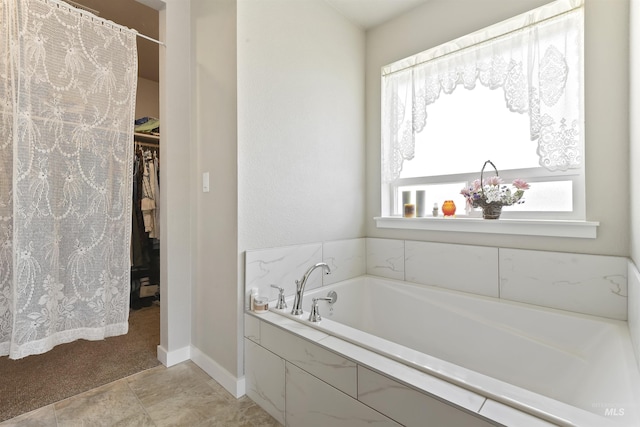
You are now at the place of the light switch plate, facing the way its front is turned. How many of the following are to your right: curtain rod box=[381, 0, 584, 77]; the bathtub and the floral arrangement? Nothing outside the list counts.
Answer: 0

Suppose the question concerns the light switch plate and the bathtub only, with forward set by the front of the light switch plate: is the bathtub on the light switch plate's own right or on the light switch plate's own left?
on the light switch plate's own left

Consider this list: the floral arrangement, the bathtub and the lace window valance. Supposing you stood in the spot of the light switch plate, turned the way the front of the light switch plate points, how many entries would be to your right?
0

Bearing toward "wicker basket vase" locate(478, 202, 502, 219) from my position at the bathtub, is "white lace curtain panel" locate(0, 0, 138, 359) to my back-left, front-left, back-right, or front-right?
back-left

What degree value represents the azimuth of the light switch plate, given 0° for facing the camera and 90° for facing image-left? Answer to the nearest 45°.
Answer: approximately 45°

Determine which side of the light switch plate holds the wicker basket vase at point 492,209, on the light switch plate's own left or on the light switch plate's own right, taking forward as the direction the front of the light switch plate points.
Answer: on the light switch plate's own left

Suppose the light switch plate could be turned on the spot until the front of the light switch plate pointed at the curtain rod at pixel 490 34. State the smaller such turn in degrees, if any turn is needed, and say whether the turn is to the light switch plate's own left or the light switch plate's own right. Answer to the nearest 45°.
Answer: approximately 135° to the light switch plate's own left

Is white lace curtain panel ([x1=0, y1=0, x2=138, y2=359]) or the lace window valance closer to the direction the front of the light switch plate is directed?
the white lace curtain panel
